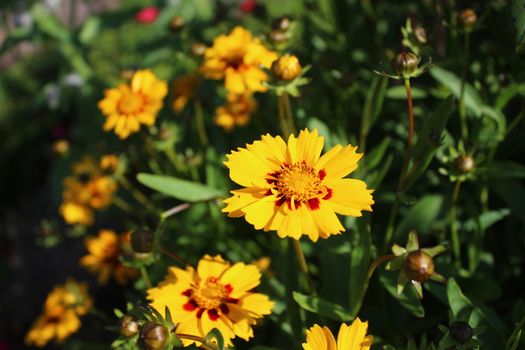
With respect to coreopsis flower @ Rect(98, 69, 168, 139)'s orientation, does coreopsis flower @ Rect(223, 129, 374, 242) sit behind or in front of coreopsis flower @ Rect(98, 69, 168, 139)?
in front

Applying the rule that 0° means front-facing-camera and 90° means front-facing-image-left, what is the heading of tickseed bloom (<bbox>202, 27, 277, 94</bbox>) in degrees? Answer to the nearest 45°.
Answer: approximately 0°

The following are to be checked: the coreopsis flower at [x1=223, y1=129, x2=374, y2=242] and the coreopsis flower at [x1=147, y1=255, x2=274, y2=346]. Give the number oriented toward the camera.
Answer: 2

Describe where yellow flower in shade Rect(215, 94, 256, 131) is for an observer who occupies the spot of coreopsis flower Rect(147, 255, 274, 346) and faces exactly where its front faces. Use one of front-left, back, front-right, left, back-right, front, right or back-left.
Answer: back

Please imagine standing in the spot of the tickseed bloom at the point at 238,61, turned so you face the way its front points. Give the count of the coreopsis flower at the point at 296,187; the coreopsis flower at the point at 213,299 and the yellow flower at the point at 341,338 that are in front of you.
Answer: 3
